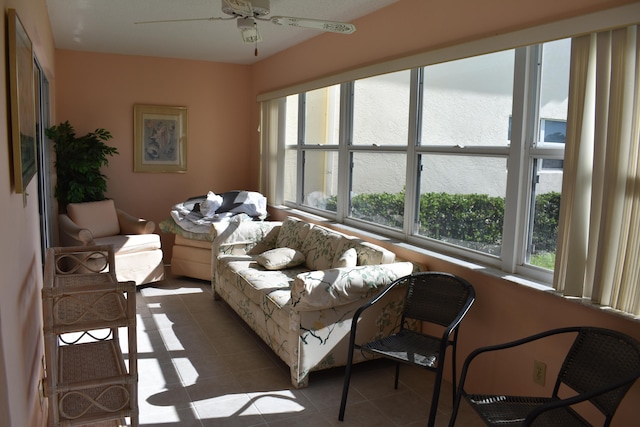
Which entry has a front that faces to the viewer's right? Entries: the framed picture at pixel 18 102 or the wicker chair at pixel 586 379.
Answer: the framed picture

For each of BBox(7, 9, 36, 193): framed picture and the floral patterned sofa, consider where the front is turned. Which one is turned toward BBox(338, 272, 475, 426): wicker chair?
the framed picture

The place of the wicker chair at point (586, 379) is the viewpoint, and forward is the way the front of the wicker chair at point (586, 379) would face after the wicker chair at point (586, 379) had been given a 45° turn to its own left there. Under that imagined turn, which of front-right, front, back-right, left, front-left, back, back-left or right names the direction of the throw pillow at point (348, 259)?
back-right

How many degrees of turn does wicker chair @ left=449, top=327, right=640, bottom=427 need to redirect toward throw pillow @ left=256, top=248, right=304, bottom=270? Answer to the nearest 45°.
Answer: approximately 90° to its right

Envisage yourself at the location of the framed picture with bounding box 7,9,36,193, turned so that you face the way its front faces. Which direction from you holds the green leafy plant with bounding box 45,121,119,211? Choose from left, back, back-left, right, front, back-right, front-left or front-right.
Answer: left

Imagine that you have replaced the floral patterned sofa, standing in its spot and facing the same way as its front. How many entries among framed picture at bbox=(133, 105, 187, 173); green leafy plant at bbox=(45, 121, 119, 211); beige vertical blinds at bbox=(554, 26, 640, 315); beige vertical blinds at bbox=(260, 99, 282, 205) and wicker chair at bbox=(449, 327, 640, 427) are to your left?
2

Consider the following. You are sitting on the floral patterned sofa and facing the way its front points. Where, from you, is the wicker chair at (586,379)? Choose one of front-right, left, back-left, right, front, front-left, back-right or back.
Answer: left

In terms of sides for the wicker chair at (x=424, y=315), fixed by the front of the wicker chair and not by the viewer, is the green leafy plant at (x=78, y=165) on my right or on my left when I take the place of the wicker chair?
on my right

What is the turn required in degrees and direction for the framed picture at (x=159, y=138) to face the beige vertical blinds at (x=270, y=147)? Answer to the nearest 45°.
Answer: approximately 45° to its left

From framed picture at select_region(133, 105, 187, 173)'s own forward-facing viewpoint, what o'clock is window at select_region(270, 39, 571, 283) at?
The window is roughly at 11 o'clock from the framed picture.

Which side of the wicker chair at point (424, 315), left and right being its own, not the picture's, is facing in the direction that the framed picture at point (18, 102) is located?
front

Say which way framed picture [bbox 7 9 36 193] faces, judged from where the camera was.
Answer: facing to the right of the viewer

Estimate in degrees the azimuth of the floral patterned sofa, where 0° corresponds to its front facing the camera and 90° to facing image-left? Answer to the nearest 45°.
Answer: approximately 45°
